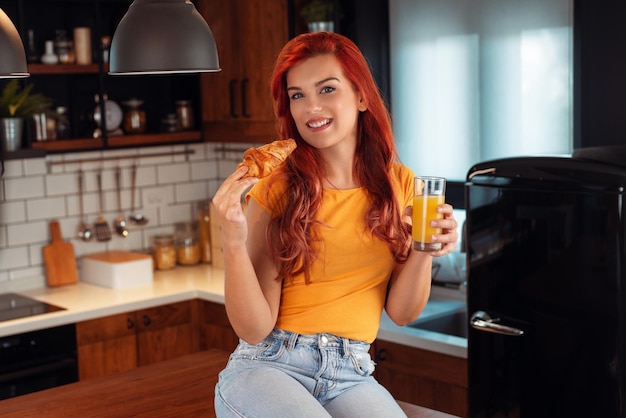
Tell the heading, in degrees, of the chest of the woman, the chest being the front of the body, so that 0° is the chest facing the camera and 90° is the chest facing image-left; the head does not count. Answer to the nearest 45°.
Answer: approximately 0°

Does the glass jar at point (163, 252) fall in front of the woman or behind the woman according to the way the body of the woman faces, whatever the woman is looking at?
behind

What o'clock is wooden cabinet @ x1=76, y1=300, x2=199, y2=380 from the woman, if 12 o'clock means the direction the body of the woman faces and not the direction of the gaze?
The wooden cabinet is roughly at 5 o'clock from the woman.

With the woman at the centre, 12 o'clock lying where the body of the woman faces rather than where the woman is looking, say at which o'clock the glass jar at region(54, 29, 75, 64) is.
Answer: The glass jar is roughly at 5 o'clock from the woman.

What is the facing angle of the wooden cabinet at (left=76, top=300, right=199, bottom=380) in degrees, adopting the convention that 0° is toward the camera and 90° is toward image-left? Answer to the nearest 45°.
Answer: approximately 315°

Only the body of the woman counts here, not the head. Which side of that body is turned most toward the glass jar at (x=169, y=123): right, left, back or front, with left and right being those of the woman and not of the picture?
back
